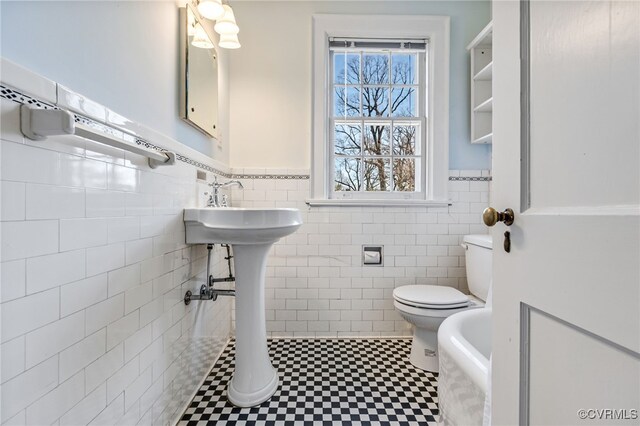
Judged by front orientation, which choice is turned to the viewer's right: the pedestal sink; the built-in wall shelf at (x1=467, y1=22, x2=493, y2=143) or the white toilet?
the pedestal sink

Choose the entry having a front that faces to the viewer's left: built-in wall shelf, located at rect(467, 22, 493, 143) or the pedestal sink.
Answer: the built-in wall shelf

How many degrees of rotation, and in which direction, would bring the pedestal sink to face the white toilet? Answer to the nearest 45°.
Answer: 0° — it already faces it

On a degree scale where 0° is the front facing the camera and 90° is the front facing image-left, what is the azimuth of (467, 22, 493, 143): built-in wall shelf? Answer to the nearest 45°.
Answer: approximately 90°

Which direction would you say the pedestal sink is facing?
to the viewer's right

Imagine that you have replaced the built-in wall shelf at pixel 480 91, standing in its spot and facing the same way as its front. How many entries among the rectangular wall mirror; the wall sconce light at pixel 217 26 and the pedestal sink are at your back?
0

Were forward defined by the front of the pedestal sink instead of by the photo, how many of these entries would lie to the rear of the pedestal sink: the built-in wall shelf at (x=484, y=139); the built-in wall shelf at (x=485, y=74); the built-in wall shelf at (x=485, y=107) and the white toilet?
0

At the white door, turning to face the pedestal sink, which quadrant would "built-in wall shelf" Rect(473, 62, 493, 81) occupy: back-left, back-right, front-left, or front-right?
front-right

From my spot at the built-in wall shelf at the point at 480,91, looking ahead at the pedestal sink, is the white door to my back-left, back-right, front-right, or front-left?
front-left

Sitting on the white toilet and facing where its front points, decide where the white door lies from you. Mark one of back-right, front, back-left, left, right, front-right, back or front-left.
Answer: left

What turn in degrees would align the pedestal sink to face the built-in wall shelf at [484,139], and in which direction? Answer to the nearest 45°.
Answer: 0° — it already faces it

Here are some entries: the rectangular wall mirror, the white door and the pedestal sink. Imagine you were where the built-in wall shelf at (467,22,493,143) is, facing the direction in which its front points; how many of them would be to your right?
0

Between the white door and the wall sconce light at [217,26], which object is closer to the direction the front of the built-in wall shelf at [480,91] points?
the wall sconce light
